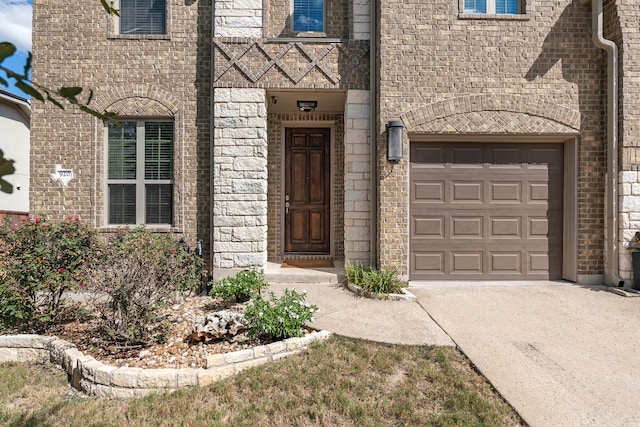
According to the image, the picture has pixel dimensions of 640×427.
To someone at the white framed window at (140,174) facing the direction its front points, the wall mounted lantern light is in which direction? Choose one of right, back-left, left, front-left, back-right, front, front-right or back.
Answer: front-left

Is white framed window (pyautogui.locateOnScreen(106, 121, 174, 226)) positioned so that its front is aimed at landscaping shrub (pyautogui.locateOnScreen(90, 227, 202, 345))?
yes

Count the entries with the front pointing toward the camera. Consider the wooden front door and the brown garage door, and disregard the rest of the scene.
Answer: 2

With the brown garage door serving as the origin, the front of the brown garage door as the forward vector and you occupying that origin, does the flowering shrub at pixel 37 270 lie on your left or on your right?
on your right

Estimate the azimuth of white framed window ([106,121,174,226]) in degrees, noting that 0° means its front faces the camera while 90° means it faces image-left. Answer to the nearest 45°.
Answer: approximately 0°

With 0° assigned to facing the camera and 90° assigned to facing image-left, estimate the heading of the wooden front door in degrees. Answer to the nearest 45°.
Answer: approximately 0°

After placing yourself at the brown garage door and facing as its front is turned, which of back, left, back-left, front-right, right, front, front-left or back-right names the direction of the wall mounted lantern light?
front-right

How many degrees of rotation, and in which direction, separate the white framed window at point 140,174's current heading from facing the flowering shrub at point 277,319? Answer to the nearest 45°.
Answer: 0° — it already faces it
